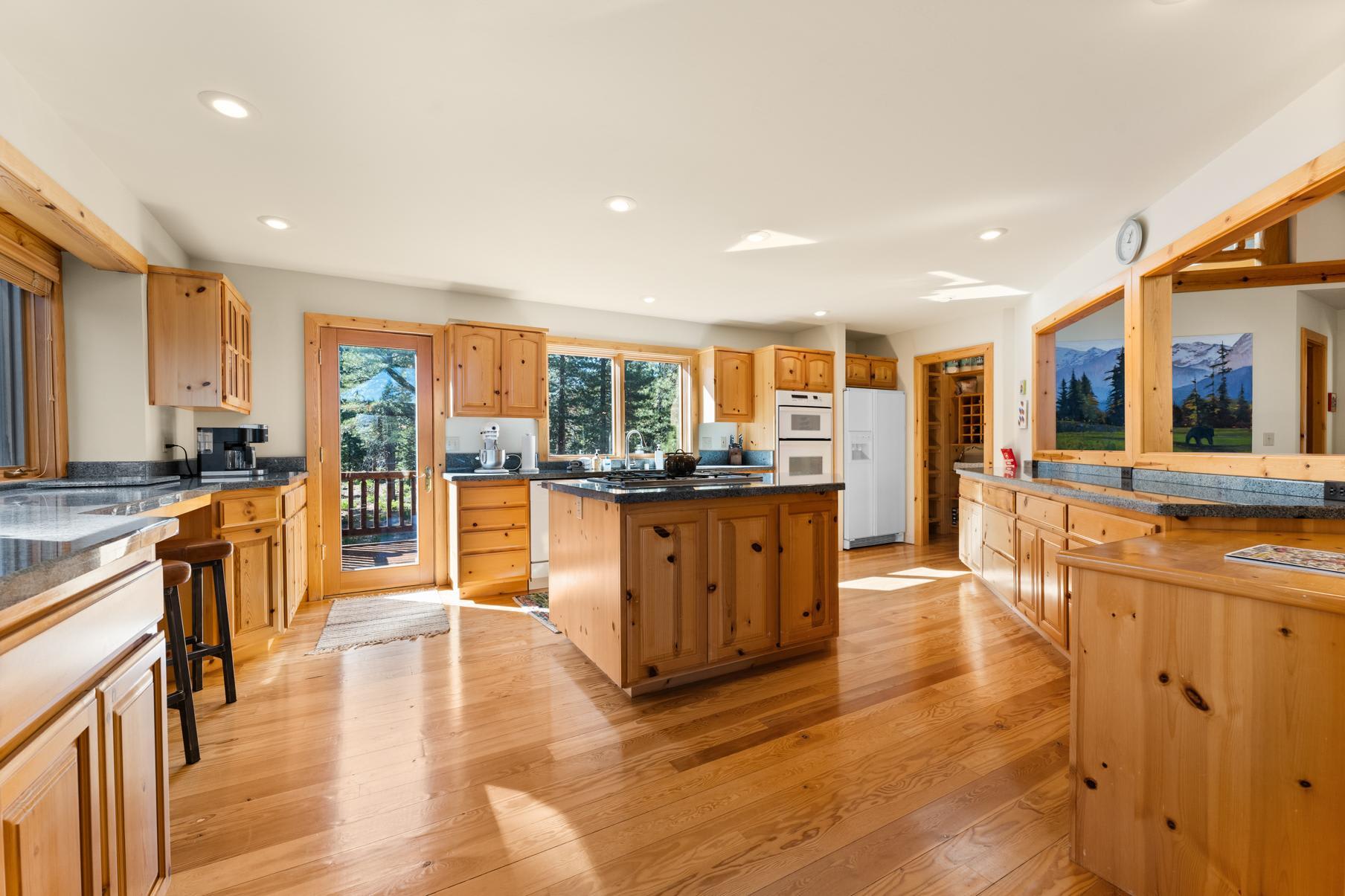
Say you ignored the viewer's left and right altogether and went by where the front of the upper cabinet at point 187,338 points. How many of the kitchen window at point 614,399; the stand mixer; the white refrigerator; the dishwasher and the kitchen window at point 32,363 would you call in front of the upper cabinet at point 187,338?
4

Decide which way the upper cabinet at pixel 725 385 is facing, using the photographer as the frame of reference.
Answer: facing the viewer and to the right of the viewer

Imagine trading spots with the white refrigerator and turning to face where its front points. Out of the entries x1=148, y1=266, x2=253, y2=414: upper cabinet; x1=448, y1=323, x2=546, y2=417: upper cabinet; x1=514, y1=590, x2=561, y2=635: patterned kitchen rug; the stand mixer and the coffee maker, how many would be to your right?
5

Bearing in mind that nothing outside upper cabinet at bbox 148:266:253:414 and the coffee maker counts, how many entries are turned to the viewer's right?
2

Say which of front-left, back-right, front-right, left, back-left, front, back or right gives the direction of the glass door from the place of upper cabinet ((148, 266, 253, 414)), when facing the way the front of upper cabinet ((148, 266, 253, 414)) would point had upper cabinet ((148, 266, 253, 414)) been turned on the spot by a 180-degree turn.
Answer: back-right

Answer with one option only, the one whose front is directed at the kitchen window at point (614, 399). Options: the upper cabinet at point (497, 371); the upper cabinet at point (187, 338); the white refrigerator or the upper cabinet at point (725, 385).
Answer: the upper cabinet at point (187, 338)

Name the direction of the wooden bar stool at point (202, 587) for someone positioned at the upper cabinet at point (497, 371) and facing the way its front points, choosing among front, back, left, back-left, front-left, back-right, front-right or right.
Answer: front-right

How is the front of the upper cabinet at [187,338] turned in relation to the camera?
facing to the right of the viewer

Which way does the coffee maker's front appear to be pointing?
to the viewer's right

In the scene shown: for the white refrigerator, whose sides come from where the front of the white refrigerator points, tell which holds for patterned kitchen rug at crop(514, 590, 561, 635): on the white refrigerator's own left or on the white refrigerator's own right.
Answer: on the white refrigerator's own right

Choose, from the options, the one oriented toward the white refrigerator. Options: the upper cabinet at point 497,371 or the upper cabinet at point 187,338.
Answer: the upper cabinet at point 187,338

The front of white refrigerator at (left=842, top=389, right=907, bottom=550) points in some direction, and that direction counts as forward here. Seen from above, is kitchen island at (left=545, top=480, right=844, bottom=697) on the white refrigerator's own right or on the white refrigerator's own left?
on the white refrigerator's own right

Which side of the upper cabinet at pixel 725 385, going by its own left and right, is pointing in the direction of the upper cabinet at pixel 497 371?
right

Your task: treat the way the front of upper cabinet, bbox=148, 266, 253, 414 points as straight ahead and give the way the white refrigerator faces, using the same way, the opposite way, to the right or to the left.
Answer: to the right

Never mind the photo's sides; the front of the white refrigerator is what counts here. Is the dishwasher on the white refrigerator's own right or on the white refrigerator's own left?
on the white refrigerator's own right
